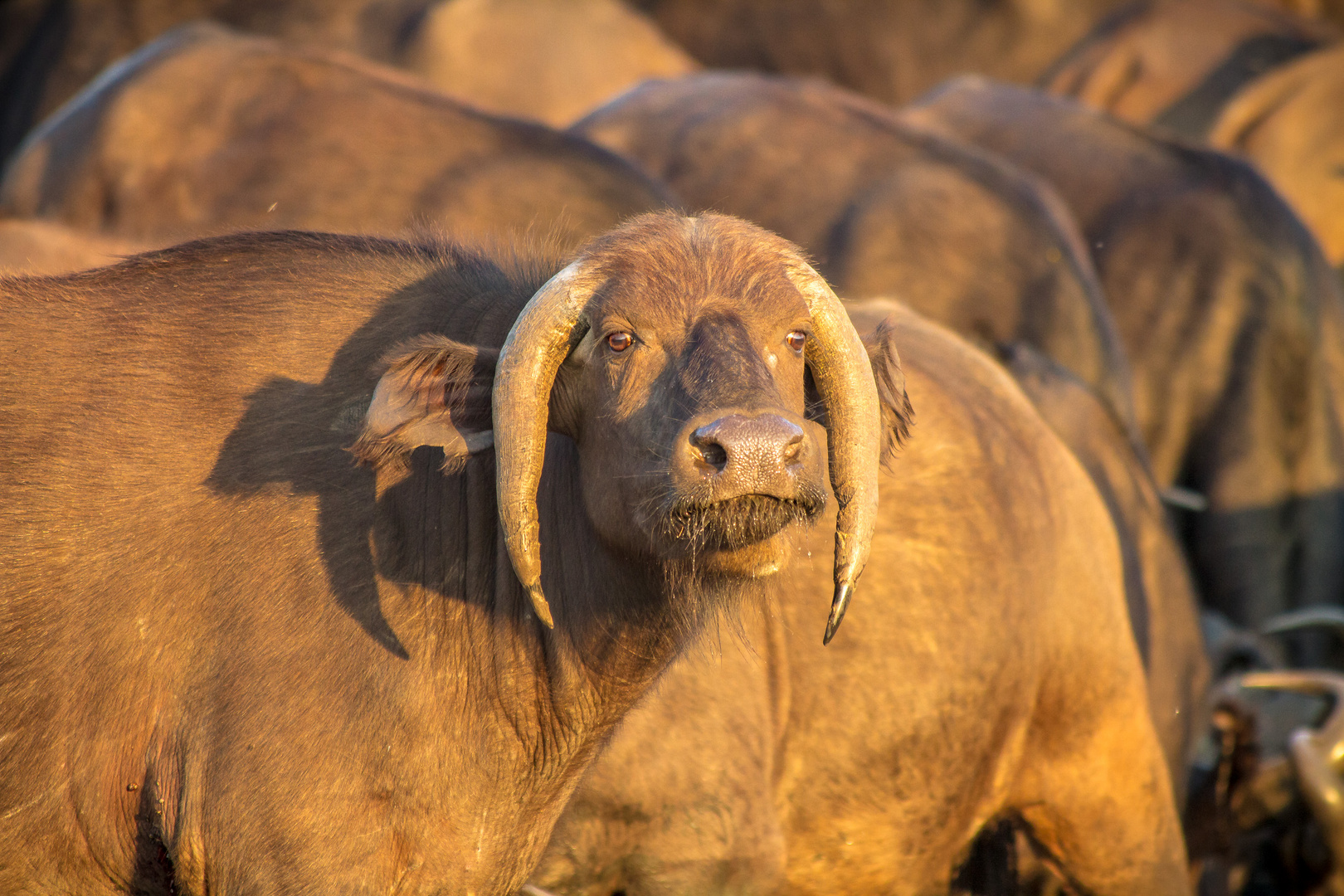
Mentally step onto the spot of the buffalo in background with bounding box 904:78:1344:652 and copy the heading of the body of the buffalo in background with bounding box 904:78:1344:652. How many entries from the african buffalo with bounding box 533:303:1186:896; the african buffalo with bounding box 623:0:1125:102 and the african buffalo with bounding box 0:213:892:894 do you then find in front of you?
1

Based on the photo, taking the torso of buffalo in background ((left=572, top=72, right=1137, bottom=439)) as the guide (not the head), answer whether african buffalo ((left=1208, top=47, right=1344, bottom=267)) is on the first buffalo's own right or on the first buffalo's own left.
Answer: on the first buffalo's own right

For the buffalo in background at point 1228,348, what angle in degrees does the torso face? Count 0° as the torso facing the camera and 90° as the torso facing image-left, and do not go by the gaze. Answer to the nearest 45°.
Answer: approximately 135°

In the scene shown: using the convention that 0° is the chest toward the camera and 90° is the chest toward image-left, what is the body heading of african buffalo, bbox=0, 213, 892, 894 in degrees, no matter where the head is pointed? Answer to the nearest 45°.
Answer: approximately 315°

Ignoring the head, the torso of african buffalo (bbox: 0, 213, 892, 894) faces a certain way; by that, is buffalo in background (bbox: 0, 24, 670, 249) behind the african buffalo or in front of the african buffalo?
behind

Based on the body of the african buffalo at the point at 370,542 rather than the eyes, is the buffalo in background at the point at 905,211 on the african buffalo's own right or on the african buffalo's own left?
on the african buffalo's own left

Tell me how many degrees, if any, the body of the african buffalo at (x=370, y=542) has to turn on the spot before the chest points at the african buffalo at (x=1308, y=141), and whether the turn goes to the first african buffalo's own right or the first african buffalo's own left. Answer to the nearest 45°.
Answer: approximately 90° to the first african buffalo's own left

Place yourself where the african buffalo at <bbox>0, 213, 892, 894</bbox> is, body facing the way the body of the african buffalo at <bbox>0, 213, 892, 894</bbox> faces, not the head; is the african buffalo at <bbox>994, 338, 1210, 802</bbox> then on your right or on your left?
on your left

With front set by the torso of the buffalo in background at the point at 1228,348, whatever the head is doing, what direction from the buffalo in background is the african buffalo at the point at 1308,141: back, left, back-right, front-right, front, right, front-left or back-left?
front-right
